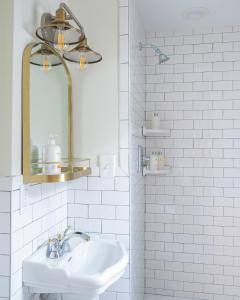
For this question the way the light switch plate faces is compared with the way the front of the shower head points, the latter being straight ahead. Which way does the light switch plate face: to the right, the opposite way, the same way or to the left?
to the right

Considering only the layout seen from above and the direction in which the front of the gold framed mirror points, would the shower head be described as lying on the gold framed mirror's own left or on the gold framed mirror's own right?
on the gold framed mirror's own left

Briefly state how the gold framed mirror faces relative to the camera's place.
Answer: facing the viewer and to the right of the viewer

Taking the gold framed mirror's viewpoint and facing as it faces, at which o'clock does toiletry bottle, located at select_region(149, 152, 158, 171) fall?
The toiletry bottle is roughly at 9 o'clock from the gold framed mirror.

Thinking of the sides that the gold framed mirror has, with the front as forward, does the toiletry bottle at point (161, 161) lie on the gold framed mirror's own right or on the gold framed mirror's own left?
on the gold framed mirror's own left

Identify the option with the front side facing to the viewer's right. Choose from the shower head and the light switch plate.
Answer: the shower head

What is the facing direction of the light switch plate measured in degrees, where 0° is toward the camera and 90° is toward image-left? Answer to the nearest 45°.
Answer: approximately 0°
